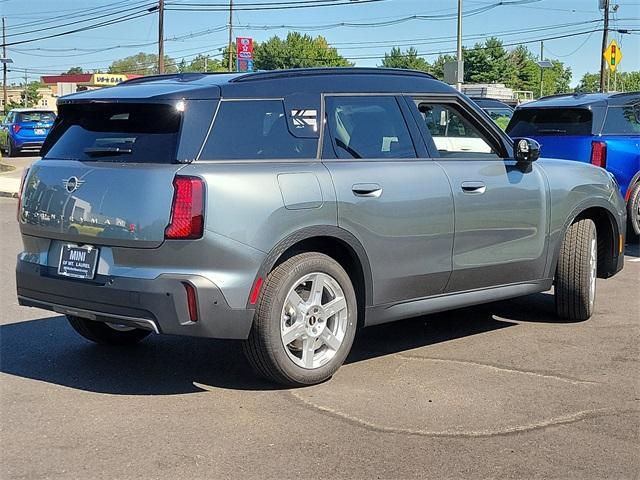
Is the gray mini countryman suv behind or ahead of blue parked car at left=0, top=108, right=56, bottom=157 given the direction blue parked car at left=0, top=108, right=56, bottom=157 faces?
behind

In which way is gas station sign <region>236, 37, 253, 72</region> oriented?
toward the camera

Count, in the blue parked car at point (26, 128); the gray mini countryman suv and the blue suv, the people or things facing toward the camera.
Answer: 0

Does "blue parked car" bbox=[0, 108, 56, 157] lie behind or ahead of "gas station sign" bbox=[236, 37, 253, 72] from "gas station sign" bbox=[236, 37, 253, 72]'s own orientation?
ahead

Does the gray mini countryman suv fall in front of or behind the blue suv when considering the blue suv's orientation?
behind

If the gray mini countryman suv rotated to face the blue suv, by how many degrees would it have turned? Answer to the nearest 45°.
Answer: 0° — it already faces it

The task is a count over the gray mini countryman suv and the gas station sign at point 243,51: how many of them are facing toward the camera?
1

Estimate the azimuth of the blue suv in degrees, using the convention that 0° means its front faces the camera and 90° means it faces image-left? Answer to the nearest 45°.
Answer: approximately 225°

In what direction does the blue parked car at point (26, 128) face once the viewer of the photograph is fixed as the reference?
facing away from the viewer and to the left of the viewer

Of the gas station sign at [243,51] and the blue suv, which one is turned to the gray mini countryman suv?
the gas station sign

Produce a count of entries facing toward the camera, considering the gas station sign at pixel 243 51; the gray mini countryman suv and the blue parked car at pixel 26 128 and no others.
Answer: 1

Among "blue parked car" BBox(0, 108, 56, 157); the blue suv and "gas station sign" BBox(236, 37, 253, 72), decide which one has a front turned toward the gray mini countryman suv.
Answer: the gas station sign

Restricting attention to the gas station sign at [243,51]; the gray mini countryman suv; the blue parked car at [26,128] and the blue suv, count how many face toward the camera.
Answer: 1
